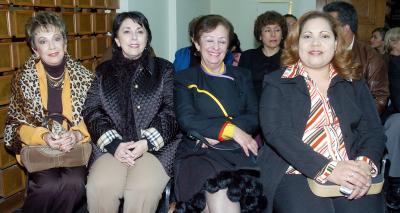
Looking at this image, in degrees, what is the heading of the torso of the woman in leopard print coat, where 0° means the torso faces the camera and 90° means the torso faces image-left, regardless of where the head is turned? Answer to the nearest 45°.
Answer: approximately 0°

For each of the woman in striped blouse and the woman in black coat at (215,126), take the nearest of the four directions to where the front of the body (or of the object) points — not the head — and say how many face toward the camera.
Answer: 2

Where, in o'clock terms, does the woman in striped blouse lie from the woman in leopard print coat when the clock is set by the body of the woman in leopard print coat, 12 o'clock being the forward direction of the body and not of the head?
The woman in striped blouse is roughly at 10 o'clock from the woman in leopard print coat.

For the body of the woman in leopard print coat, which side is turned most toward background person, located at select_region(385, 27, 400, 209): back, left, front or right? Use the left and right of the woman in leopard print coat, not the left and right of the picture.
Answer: left

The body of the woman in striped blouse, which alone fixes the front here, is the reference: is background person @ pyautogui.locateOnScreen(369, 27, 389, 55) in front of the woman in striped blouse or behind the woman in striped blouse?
behind

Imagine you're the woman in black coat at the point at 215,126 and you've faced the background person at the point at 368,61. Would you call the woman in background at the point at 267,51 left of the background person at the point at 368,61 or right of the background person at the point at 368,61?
left

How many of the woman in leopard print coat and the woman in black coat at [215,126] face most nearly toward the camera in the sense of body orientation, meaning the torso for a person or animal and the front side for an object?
2

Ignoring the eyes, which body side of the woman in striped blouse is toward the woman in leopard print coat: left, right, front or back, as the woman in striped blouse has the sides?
right
